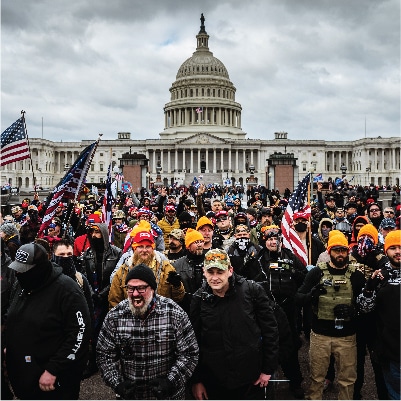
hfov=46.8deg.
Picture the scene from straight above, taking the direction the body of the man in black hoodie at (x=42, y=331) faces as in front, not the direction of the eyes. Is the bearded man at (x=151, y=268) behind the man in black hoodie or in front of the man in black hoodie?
behind

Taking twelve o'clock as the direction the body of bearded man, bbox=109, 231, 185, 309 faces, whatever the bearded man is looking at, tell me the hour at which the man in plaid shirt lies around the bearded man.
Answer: The man in plaid shirt is roughly at 12 o'clock from the bearded man.

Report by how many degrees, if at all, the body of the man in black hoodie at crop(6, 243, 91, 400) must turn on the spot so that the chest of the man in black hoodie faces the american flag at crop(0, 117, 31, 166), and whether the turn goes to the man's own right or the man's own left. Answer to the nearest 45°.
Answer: approximately 135° to the man's own right

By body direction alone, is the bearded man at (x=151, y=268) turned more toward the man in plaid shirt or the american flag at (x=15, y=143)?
the man in plaid shirt

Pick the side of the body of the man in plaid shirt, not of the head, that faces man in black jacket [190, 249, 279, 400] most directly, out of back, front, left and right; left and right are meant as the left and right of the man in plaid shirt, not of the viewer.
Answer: left

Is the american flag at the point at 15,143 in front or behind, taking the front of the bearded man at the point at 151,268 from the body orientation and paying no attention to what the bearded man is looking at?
behind

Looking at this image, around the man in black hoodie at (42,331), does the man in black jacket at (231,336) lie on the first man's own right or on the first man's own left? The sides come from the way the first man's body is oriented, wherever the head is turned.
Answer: on the first man's own left

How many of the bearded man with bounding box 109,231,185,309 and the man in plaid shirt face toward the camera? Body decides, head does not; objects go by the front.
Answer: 2

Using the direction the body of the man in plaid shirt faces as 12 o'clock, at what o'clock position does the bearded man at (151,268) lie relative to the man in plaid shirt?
The bearded man is roughly at 6 o'clock from the man in plaid shirt.

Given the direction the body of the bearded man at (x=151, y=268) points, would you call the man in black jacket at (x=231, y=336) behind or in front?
in front

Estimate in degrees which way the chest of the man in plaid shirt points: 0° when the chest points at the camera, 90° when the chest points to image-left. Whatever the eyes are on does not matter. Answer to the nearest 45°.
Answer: approximately 0°

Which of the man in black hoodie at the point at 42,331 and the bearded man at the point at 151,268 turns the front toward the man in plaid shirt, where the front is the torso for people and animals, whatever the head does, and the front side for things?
the bearded man

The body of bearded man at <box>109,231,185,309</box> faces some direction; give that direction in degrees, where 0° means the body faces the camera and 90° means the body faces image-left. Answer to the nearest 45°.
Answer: approximately 0°

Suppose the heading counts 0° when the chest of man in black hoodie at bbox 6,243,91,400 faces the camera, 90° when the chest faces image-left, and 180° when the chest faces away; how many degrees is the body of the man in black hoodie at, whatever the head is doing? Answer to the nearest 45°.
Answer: approximately 45°
